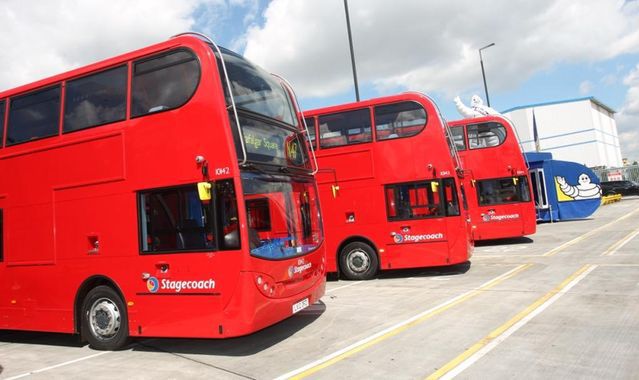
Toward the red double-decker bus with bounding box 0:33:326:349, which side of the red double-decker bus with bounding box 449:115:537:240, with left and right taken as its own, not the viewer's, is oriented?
right

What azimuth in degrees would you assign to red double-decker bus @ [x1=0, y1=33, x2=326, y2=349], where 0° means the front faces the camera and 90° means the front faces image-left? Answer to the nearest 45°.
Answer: approximately 315°

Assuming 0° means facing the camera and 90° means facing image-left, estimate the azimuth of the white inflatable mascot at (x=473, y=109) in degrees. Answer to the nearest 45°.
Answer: approximately 0°
